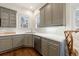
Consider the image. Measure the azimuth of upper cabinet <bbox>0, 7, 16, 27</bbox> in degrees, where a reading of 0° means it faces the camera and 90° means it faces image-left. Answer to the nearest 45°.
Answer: approximately 315°

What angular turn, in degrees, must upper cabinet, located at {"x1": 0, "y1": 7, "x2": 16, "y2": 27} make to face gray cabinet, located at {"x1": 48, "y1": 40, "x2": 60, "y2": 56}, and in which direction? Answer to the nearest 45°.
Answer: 0° — it already faces it

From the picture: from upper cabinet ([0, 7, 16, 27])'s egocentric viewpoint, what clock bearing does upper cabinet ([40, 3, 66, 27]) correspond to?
upper cabinet ([40, 3, 66, 27]) is roughly at 11 o'clock from upper cabinet ([0, 7, 16, 27]).
